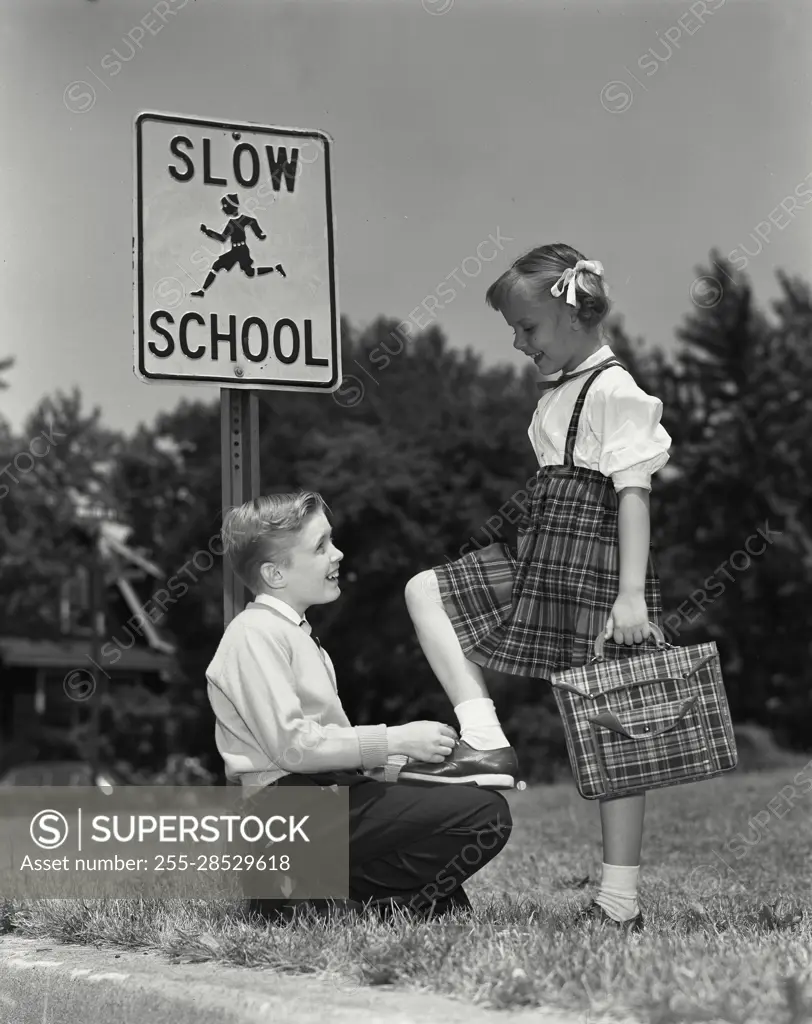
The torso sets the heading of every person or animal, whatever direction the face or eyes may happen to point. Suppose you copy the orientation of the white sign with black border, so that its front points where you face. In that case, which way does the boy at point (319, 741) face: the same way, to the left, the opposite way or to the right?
to the left

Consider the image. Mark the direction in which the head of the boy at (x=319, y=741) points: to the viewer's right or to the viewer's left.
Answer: to the viewer's right

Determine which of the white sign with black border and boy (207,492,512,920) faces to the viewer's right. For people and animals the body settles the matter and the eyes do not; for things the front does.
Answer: the boy

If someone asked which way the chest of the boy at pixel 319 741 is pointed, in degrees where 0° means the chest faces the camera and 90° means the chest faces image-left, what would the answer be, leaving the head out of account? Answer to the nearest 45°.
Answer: approximately 270°

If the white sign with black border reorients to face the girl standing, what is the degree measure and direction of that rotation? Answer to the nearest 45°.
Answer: approximately 90° to its left

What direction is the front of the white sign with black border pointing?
toward the camera

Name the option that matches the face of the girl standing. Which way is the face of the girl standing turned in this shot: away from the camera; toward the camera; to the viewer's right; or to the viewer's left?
to the viewer's left

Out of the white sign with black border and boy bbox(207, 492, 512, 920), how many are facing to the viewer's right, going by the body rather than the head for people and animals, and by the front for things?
1
